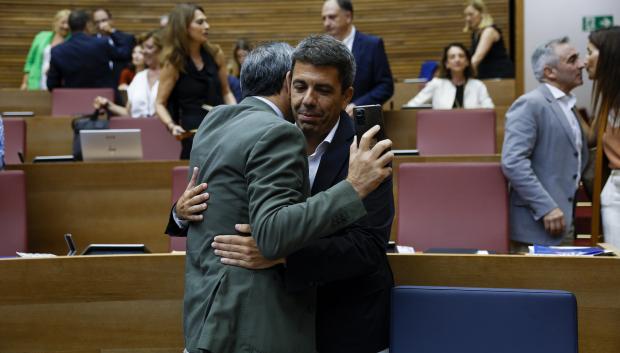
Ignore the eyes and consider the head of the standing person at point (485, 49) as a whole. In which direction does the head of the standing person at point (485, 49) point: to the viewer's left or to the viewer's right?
to the viewer's left

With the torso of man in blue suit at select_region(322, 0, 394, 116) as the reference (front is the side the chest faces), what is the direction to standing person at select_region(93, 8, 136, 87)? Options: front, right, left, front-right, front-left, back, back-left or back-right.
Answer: right

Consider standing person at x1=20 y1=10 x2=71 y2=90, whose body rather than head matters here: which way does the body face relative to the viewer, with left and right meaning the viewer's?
facing the viewer and to the right of the viewer

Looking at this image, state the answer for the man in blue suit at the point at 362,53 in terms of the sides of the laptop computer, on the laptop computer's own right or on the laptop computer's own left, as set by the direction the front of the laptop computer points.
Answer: on the laptop computer's own right

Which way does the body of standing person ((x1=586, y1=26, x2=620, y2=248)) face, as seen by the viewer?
to the viewer's left

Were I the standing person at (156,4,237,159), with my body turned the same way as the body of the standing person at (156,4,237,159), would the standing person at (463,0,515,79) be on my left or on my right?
on my left

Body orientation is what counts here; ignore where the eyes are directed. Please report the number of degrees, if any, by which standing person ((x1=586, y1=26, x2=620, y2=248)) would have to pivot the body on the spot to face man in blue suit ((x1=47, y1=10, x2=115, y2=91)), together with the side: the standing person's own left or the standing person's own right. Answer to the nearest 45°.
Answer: approximately 45° to the standing person's own right

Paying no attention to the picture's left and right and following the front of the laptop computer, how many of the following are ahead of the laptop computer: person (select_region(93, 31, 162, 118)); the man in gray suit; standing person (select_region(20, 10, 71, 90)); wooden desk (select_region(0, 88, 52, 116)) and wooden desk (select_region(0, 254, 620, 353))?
3

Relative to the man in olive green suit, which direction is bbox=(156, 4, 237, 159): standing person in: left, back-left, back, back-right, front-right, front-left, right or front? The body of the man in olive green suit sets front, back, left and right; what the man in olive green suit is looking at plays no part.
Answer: front-left

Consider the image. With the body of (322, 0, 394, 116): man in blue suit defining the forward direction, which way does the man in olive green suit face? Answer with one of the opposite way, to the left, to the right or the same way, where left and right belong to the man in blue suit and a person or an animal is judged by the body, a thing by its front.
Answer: the opposite way

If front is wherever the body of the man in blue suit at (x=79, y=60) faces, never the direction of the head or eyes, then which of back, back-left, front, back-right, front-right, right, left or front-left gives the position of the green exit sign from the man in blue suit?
right

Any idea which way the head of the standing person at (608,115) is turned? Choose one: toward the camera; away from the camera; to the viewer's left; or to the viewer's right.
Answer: to the viewer's left

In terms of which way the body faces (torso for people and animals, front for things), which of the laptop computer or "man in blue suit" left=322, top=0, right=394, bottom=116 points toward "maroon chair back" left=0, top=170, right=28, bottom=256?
the man in blue suit
